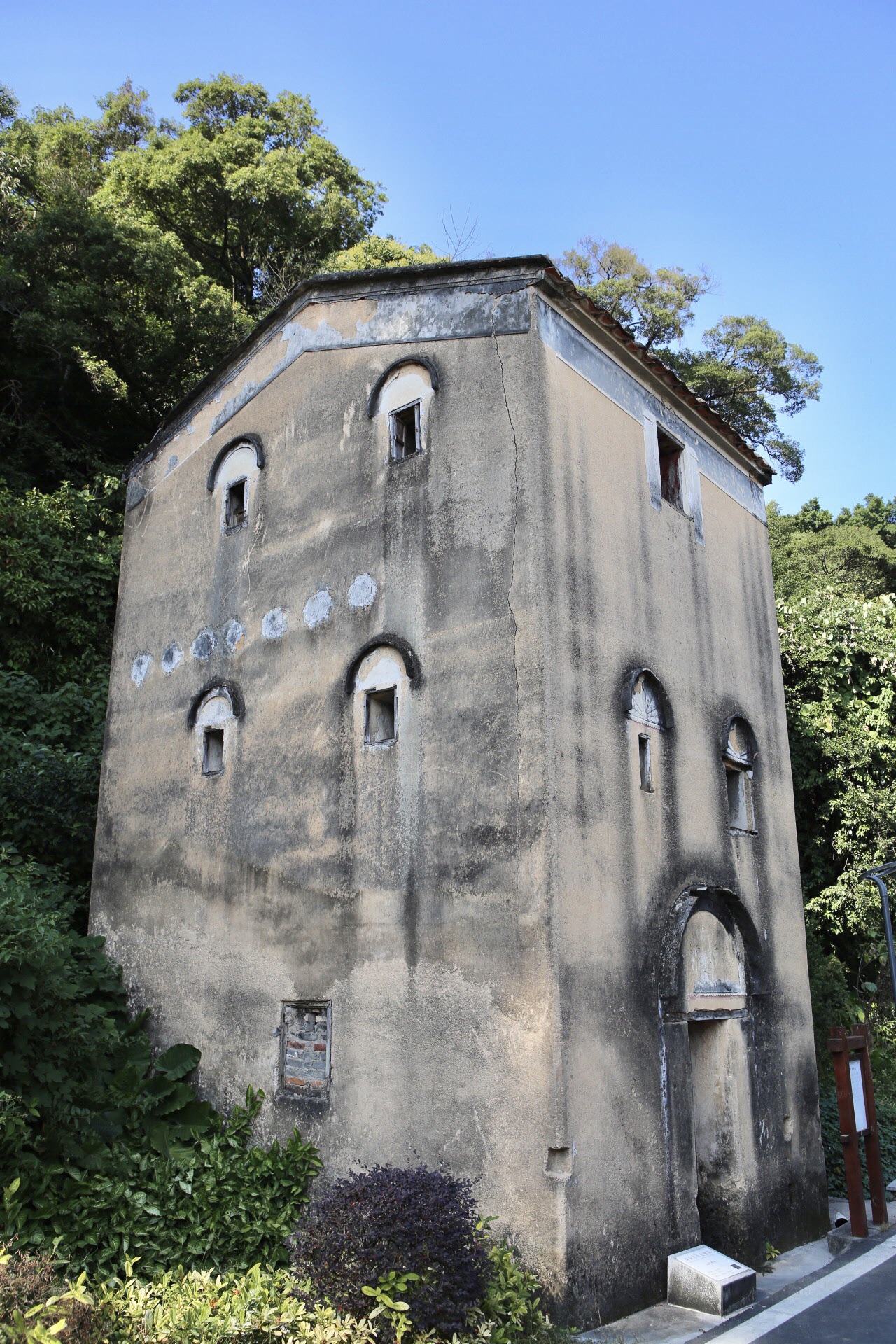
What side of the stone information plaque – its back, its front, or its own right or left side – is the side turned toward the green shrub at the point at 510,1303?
right

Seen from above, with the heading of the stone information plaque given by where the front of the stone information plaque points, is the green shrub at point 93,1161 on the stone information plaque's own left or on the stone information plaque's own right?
on the stone information plaque's own right

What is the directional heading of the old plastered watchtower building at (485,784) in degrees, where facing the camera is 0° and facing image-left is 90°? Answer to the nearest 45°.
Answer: approximately 315°

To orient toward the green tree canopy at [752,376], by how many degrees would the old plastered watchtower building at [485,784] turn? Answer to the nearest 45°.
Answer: approximately 90° to its left

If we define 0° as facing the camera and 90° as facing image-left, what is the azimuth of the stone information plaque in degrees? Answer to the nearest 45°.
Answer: approximately 315°
